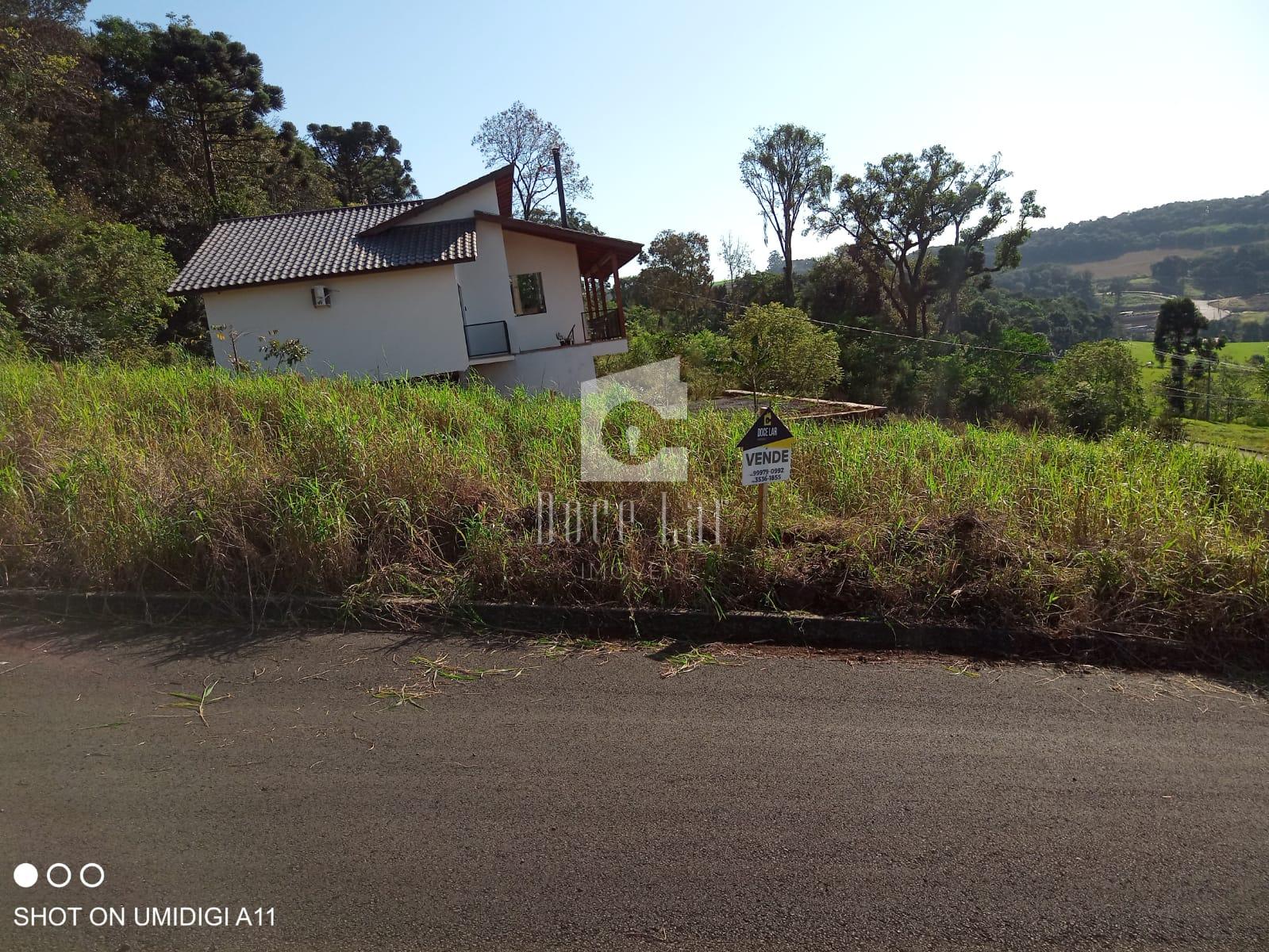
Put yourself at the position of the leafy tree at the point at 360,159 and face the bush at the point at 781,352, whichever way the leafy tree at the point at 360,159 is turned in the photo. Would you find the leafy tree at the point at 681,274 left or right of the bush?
left

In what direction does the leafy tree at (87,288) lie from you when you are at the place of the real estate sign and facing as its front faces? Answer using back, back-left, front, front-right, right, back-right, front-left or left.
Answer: back-right

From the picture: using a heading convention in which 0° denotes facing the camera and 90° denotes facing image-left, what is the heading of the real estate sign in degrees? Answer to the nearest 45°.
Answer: approximately 0°

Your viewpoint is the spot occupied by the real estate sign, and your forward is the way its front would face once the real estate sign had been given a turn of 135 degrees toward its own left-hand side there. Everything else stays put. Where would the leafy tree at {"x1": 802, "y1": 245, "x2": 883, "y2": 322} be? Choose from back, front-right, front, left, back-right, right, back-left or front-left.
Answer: front-left

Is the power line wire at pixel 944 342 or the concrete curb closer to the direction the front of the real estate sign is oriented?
the concrete curb

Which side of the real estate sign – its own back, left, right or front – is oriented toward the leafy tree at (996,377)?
back

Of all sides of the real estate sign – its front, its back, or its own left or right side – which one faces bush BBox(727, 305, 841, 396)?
back

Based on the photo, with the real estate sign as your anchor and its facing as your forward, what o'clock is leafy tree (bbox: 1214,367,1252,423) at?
The leafy tree is roughly at 7 o'clock from the real estate sign.
